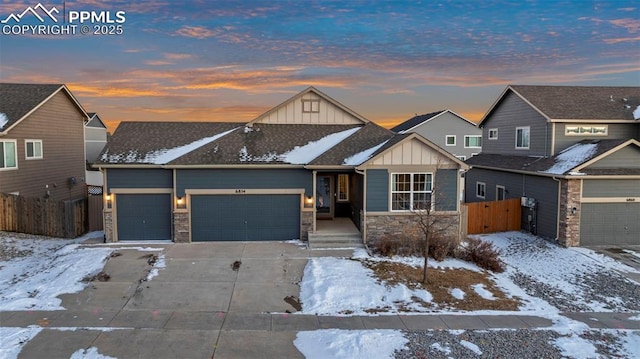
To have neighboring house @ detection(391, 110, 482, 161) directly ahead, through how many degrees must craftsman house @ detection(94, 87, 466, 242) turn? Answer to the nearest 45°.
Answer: approximately 135° to its left

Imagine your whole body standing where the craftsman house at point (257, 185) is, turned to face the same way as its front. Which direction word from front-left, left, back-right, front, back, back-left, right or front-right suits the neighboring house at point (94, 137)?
back-right

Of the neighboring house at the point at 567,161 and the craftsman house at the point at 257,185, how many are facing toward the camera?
2

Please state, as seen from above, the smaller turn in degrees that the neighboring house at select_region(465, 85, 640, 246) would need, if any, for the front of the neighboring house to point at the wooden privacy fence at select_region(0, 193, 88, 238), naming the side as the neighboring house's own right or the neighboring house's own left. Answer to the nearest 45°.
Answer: approximately 45° to the neighboring house's own right

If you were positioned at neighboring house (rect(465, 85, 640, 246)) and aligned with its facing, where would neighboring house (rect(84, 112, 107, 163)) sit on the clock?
neighboring house (rect(84, 112, 107, 163)) is roughly at 3 o'clock from neighboring house (rect(465, 85, 640, 246)).

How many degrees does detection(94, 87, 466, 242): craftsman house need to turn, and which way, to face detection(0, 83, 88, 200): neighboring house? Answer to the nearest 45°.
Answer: approximately 135° to its right

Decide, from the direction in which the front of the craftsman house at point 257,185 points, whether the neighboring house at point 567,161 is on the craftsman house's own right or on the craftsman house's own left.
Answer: on the craftsman house's own left

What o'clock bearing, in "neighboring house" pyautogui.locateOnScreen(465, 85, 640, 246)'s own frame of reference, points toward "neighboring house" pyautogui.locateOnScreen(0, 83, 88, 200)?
"neighboring house" pyautogui.locateOnScreen(0, 83, 88, 200) is roughly at 2 o'clock from "neighboring house" pyautogui.locateOnScreen(465, 85, 640, 246).

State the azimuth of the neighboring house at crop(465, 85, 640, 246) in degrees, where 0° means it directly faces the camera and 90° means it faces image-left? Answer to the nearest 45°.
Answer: approximately 0°

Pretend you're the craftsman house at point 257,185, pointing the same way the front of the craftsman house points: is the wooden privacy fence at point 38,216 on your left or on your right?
on your right
